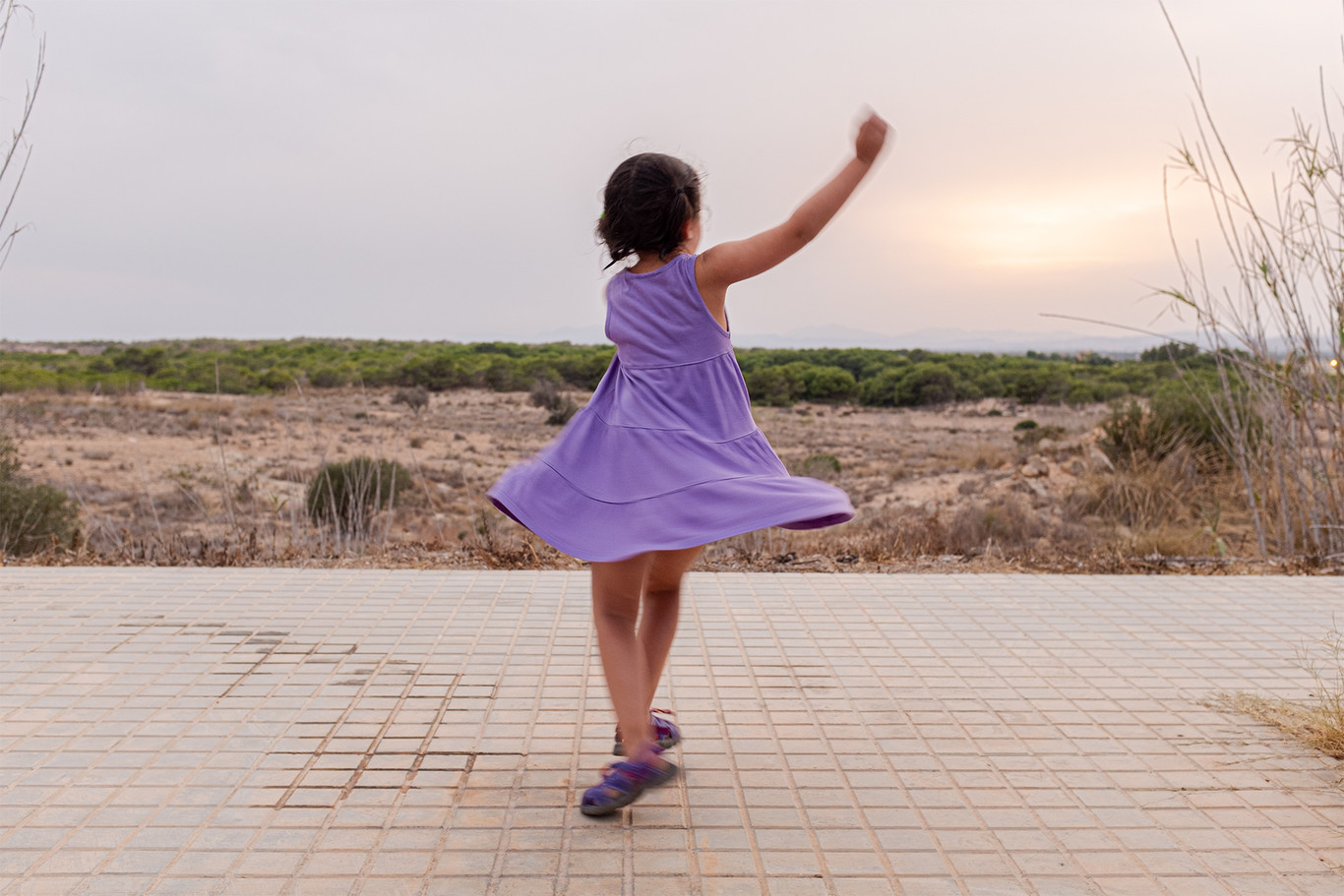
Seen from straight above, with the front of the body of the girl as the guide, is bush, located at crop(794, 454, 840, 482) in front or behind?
in front

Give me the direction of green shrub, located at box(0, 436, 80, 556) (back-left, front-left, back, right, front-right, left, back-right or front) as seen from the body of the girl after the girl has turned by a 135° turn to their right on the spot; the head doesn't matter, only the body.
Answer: back-right

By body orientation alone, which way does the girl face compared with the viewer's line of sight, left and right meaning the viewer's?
facing away from the viewer and to the right of the viewer

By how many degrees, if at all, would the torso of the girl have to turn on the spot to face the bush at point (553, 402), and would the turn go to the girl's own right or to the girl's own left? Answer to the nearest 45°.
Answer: approximately 45° to the girl's own left

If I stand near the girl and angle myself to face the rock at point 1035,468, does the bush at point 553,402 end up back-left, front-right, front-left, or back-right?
front-left

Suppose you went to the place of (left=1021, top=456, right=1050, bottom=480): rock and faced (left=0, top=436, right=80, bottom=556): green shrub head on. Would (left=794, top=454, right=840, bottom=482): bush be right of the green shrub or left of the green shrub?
right
